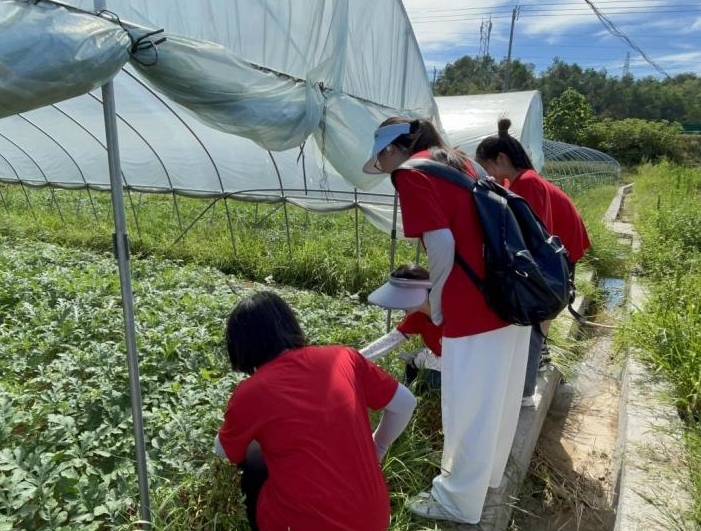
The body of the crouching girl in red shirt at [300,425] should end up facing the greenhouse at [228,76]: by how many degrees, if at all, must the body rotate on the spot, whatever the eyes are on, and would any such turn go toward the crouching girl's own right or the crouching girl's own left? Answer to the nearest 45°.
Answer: approximately 45° to the crouching girl's own right

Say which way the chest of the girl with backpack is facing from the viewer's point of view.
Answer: to the viewer's left

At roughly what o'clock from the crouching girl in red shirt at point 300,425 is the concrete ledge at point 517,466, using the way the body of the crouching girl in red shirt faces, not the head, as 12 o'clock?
The concrete ledge is roughly at 3 o'clock from the crouching girl in red shirt.

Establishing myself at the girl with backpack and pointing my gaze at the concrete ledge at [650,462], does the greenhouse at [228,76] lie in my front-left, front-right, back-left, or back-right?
back-left

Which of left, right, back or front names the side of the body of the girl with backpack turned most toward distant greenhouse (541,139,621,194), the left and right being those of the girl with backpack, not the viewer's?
right

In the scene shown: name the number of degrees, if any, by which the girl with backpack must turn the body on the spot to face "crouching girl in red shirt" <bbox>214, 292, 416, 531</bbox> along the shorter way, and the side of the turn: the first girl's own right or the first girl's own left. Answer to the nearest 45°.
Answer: approximately 45° to the first girl's own left

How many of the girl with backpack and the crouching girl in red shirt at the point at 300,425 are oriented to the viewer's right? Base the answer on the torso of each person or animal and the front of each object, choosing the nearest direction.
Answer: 0

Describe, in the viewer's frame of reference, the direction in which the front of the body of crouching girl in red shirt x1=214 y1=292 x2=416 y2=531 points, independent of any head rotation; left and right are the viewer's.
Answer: facing away from the viewer and to the left of the viewer

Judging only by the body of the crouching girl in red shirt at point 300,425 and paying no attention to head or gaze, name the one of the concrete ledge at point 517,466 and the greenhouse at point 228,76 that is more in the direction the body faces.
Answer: the greenhouse

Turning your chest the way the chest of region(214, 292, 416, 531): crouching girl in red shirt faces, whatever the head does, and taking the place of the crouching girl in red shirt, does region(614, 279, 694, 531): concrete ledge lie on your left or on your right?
on your right

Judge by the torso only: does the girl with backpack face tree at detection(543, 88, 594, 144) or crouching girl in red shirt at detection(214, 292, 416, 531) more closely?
the crouching girl in red shirt

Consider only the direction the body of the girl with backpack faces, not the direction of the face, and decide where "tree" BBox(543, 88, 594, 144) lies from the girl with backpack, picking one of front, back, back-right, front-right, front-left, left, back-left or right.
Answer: right

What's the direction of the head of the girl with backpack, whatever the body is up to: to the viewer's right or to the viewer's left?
to the viewer's left
